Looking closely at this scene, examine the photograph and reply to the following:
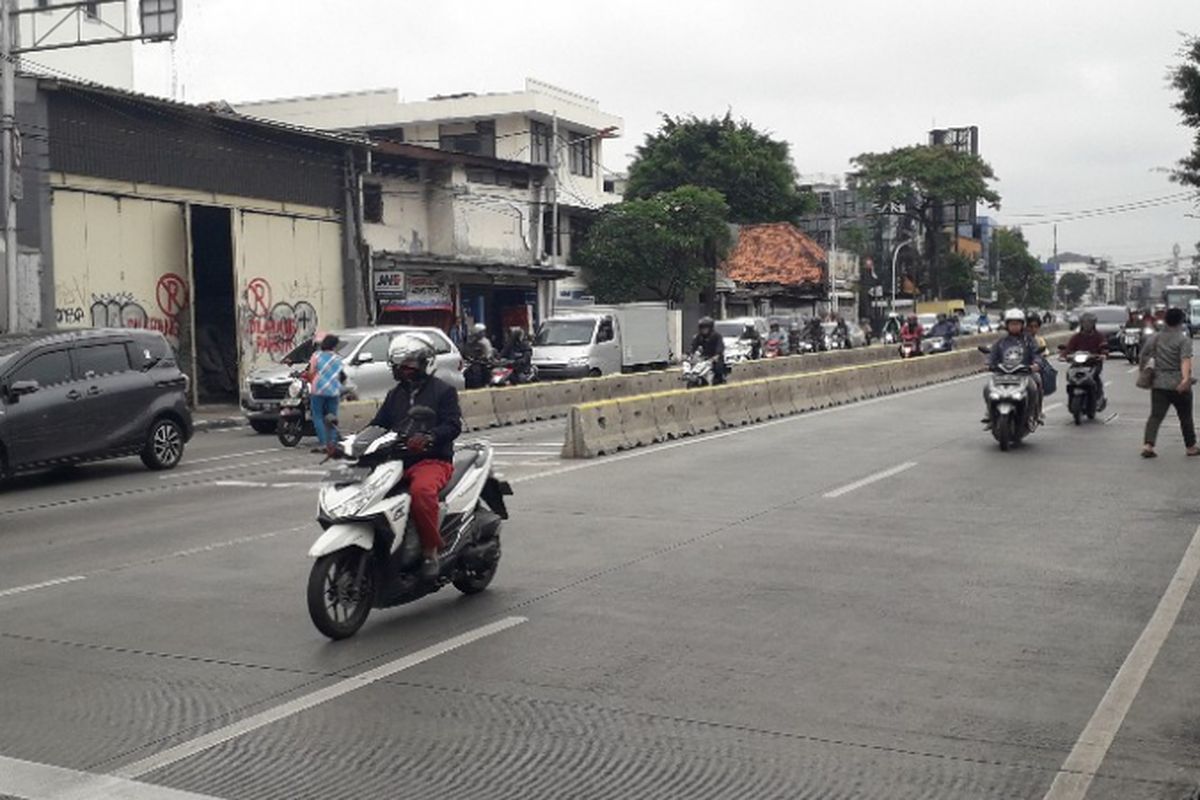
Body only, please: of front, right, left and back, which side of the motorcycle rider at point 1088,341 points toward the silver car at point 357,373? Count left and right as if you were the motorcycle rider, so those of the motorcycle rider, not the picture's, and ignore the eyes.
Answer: right

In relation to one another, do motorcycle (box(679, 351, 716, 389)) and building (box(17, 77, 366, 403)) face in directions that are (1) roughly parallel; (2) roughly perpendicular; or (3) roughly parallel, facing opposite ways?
roughly perpendicular

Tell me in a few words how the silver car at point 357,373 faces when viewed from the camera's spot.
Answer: facing the viewer and to the left of the viewer

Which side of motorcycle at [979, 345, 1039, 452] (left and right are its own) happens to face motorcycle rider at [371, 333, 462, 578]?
front

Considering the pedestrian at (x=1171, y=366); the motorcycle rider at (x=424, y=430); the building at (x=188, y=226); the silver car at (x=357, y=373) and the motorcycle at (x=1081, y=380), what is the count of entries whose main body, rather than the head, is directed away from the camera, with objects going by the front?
1

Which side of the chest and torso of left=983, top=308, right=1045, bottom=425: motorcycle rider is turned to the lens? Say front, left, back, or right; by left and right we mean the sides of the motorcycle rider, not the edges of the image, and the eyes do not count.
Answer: front

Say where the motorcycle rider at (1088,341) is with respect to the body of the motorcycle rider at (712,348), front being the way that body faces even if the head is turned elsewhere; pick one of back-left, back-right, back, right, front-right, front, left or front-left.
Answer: left

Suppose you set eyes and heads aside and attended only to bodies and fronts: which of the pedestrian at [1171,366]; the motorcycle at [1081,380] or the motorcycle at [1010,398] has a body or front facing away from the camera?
the pedestrian

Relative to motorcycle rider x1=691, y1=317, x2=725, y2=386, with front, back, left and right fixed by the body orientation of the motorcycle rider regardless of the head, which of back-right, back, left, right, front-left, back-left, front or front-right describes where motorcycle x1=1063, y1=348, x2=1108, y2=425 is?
left

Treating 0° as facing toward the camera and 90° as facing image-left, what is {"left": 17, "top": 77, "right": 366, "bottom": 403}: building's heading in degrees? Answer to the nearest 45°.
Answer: approximately 315°

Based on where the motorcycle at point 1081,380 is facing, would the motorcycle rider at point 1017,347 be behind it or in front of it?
in front

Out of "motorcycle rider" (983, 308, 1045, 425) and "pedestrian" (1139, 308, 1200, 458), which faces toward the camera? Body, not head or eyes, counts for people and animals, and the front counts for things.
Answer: the motorcycle rider

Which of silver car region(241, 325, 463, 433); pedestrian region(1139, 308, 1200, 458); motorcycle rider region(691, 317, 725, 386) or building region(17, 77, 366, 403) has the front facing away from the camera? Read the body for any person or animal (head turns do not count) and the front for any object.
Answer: the pedestrian

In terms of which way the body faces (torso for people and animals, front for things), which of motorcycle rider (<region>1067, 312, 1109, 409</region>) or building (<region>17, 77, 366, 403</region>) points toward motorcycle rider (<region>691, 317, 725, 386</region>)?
the building

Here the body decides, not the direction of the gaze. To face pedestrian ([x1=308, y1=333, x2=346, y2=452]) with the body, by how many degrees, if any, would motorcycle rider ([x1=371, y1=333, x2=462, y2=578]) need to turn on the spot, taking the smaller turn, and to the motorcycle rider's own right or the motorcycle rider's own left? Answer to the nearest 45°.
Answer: approximately 135° to the motorcycle rider's own right

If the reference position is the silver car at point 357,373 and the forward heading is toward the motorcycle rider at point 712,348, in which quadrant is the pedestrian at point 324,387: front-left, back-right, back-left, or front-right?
back-right

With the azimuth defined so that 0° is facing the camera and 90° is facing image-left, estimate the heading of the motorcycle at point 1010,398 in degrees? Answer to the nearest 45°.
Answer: approximately 0°

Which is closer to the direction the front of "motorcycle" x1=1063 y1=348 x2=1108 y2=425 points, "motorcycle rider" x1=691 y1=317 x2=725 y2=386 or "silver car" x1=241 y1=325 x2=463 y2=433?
the silver car
